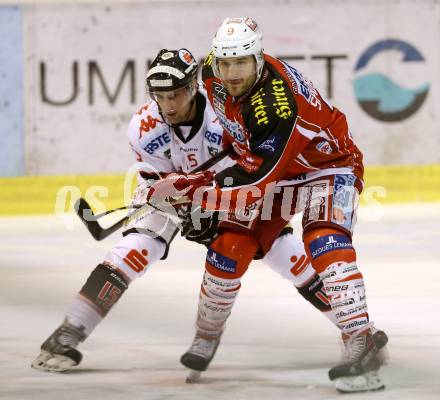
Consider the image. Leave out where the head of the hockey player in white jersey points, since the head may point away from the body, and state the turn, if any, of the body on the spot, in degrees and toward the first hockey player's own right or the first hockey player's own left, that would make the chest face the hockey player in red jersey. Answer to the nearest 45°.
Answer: approximately 45° to the first hockey player's own left

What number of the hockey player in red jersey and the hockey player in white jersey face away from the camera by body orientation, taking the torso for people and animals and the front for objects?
0

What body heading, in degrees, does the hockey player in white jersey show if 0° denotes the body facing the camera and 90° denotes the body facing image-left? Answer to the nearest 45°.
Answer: approximately 0°

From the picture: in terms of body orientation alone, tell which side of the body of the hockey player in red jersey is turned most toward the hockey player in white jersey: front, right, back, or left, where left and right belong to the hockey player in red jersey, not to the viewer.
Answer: right

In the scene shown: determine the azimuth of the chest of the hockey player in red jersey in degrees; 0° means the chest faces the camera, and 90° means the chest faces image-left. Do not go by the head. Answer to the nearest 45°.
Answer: approximately 45°
